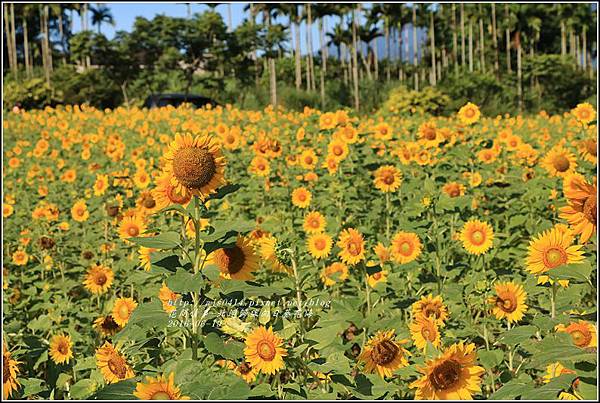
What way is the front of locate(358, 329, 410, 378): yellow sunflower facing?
toward the camera

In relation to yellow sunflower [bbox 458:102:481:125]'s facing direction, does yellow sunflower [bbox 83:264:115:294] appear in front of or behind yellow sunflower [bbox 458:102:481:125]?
in front

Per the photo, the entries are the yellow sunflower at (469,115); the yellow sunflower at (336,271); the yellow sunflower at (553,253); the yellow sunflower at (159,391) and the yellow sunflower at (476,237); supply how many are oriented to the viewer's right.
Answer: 0

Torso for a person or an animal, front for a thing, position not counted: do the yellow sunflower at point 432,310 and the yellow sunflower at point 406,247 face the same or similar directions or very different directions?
same or similar directions

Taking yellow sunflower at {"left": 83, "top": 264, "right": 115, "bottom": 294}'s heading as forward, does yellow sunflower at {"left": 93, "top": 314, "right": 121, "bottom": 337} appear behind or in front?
in front

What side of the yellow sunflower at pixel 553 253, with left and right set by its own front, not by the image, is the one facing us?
front

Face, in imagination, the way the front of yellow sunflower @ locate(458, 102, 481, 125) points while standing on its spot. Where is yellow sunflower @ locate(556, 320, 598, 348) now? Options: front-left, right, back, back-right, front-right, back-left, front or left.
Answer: front

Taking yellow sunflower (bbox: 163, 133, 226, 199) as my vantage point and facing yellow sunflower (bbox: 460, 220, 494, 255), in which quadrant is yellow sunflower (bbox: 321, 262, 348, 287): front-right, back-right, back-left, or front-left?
front-left

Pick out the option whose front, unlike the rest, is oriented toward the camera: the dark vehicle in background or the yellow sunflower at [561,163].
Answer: the yellow sunflower

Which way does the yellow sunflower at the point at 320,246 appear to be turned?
toward the camera

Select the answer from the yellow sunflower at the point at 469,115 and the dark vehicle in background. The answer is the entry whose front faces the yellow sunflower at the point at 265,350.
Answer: the yellow sunflower at the point at 469,115

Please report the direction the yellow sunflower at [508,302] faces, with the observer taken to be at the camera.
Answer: facing the viewer

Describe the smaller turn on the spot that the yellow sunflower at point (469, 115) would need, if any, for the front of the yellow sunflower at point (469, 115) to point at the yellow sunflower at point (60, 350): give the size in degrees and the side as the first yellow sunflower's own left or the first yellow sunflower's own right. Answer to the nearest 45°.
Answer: approximately 45° to the first yellow sunflower's own right
